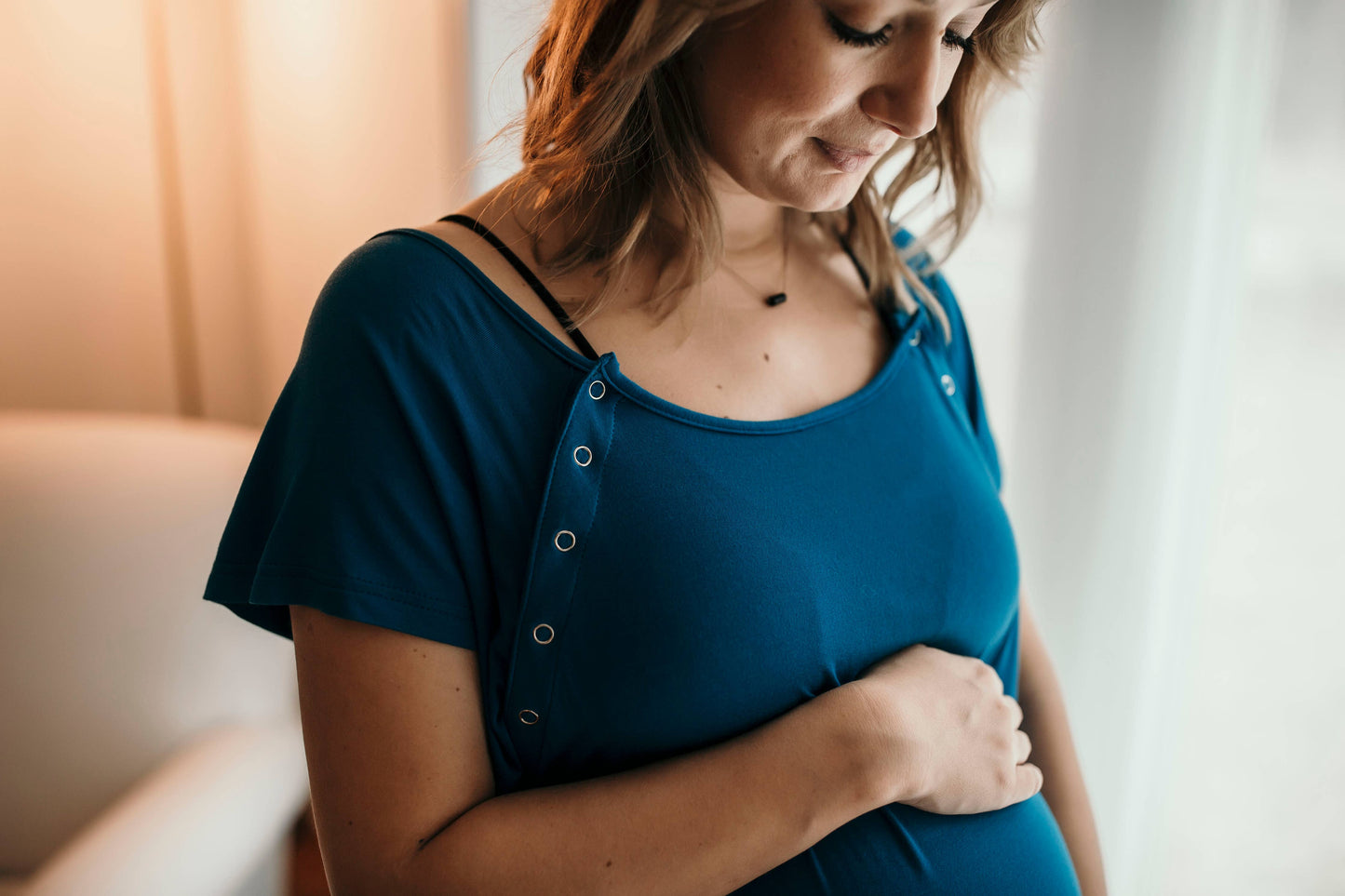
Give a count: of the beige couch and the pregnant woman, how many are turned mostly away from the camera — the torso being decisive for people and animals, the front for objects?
0

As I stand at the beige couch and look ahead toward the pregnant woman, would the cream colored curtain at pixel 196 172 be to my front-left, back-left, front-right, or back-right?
back-left

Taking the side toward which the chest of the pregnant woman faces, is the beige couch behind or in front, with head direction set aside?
behind

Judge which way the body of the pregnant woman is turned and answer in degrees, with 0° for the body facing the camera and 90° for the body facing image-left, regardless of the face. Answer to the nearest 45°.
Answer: approximately 315°

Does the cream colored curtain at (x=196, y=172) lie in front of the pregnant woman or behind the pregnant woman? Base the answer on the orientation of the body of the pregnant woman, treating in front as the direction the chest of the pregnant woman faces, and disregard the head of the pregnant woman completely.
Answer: behind

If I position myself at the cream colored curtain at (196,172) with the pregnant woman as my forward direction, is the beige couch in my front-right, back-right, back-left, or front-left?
front-right

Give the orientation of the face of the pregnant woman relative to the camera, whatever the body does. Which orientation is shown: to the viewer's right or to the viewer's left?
to the viewer's right
